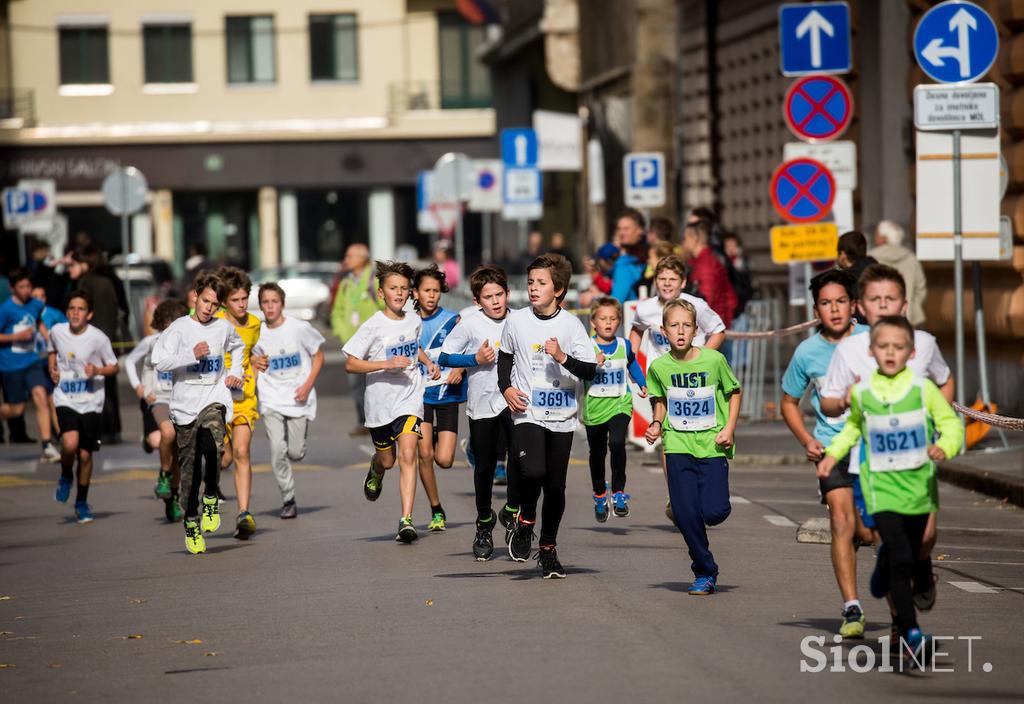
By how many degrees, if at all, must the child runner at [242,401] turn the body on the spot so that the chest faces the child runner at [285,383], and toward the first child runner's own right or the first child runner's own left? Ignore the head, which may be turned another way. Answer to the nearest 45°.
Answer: approximately 135° to the first child runner's own left

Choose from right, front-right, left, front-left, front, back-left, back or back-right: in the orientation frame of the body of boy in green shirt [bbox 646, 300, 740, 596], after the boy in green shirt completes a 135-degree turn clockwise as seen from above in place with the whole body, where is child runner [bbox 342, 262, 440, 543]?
front

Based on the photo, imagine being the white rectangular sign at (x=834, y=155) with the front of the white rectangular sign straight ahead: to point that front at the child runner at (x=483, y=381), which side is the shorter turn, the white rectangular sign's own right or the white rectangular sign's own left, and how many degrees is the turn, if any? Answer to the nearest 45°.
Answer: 0° — it already faces them

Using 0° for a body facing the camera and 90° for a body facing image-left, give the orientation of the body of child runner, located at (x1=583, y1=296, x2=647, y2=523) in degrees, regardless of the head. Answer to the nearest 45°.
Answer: approximately 0°

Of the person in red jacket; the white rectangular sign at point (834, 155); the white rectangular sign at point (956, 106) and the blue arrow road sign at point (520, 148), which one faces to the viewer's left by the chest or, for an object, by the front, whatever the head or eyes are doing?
the person in red jacket

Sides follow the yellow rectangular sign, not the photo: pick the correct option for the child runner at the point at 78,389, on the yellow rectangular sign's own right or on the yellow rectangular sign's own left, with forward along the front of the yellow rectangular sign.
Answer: on the yellow rectangular sign's own right

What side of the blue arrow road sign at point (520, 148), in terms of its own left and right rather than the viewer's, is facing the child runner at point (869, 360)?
front

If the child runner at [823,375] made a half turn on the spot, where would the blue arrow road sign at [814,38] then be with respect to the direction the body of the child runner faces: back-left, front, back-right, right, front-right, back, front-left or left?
front

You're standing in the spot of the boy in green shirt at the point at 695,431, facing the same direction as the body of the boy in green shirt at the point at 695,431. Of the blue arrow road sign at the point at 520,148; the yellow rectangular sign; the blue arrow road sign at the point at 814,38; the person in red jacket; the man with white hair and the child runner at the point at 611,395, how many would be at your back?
6

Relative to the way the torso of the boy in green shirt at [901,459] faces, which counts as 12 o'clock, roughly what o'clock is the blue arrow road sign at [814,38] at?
The blue arrow road sign is roughly at 6 o'clock from the boy in green shirt.

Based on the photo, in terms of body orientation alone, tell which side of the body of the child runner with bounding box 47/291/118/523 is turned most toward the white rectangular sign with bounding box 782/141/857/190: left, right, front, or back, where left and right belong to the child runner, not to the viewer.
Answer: left

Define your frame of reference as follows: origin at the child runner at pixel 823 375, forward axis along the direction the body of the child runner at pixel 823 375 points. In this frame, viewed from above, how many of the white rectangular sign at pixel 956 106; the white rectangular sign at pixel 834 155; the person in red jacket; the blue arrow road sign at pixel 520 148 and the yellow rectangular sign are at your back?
5
